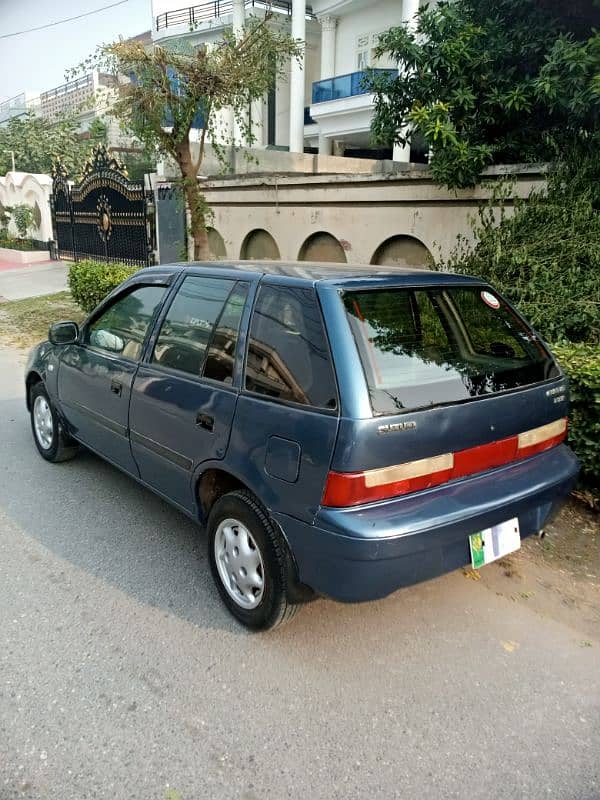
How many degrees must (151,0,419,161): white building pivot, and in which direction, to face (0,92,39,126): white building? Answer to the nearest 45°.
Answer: approximately 90° to its right

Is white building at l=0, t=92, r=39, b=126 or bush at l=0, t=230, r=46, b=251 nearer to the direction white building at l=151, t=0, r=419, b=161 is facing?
the bush

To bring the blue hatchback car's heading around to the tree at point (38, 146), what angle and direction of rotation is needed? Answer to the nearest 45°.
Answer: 0° — it already faces it

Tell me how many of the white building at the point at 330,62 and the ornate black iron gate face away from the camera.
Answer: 0

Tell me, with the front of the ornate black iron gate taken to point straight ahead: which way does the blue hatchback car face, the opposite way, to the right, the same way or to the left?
to the right

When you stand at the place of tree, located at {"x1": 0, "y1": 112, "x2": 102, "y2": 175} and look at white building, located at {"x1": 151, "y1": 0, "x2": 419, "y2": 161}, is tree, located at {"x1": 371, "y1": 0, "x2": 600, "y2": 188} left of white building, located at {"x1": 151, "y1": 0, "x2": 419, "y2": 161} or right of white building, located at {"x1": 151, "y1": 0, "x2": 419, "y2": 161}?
right

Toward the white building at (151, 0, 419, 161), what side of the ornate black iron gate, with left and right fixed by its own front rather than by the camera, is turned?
back

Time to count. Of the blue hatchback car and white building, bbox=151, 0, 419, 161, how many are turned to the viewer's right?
0

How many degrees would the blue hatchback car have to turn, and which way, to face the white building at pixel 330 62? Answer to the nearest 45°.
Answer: approximately 45° to its right

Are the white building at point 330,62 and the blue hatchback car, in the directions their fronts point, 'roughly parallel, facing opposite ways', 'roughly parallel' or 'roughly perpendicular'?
roughly perpendicular

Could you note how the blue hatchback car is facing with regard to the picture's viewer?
facing away from the viewer and to the left of the viewer

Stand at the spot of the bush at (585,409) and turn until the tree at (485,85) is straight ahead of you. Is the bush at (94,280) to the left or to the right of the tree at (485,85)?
left

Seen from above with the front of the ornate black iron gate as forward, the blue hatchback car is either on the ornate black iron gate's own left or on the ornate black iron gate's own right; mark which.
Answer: on the ornate black iron gate's own left

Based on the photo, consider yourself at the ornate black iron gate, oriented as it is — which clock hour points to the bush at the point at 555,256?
The bush is roughly at 10 o'clock from the ornate black iron gate.

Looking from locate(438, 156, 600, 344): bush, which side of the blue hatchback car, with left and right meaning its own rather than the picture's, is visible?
right

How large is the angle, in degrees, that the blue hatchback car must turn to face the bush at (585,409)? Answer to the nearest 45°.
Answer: approximately 90° to its right
